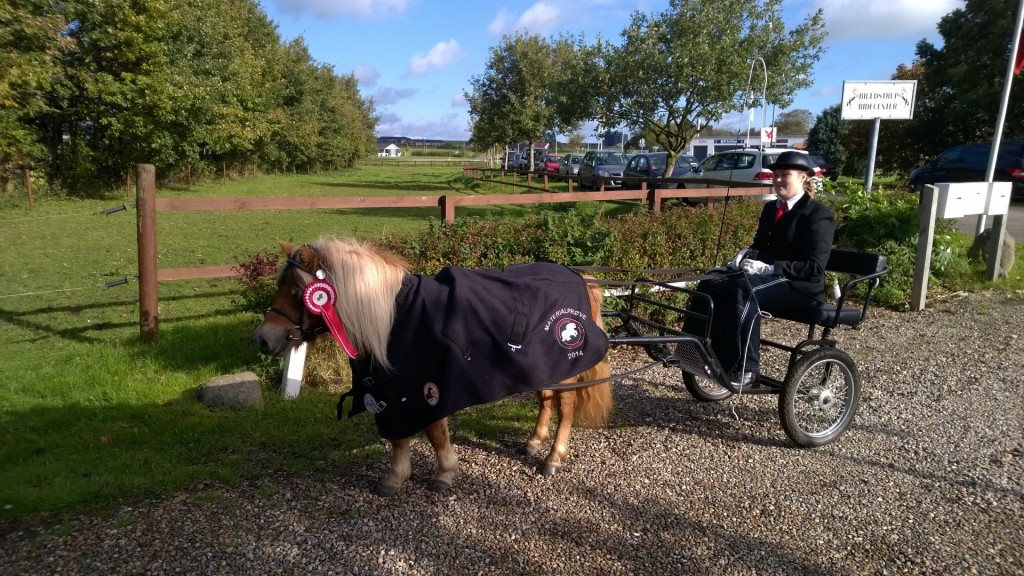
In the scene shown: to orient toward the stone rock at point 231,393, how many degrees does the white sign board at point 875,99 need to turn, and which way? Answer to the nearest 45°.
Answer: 0° — it already faces it

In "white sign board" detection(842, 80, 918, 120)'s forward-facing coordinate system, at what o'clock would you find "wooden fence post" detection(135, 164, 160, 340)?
The wooden fence post is roughly at 1 o'clock from the white sign board.

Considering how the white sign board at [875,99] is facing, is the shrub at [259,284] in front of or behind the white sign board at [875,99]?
in front

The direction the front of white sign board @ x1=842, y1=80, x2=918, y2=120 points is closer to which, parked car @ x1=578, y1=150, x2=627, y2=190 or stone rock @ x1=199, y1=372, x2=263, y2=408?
the stone rock

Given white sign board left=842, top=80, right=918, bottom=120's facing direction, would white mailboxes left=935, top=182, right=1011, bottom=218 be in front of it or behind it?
in front

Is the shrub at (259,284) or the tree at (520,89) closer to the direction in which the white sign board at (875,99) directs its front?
the shrub

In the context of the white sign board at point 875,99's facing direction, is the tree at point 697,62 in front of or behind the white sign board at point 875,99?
behind

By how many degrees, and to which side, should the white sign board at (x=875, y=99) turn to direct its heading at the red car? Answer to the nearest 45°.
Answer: approximately 135° to its right

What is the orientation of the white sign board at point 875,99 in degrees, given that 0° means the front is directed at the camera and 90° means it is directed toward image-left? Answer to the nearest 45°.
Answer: approximately 0°

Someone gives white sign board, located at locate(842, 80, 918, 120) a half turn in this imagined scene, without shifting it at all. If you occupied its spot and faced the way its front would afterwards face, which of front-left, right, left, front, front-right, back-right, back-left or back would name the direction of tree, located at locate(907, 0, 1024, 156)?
front

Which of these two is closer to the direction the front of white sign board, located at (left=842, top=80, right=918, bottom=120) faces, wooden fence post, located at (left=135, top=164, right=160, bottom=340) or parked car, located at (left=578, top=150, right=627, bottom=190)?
the wooden fence post

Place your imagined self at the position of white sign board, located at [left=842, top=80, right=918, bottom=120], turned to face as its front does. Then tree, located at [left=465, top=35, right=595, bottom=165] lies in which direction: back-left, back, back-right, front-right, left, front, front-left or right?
back-right

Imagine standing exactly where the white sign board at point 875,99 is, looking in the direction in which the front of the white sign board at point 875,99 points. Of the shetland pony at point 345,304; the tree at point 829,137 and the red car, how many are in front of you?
1
